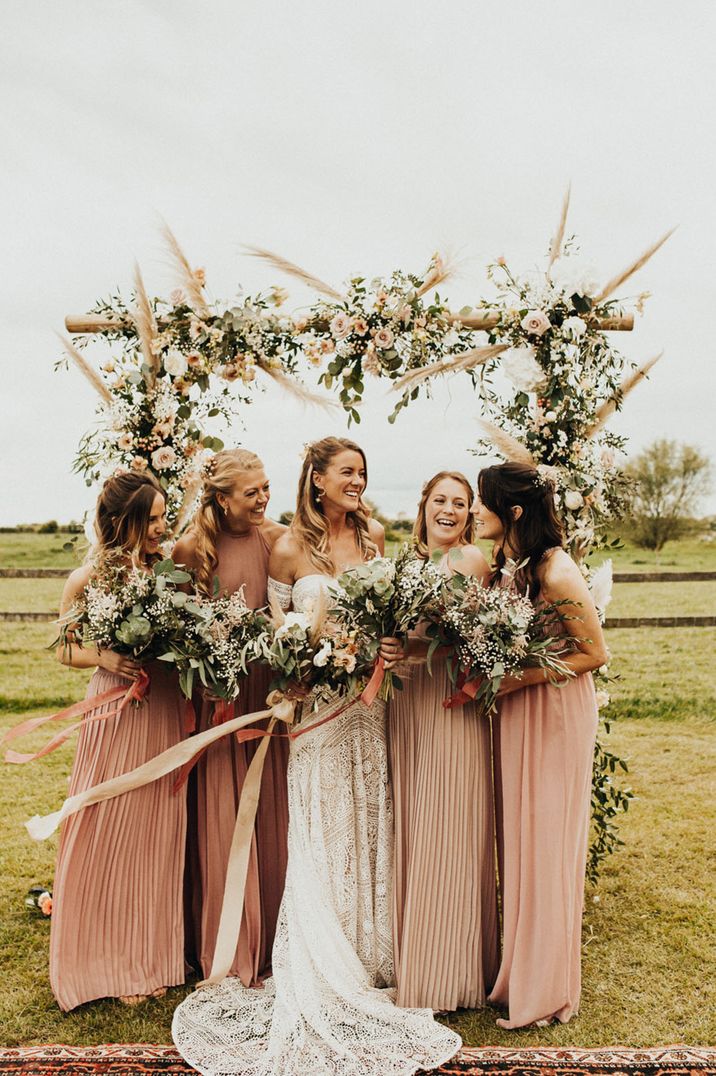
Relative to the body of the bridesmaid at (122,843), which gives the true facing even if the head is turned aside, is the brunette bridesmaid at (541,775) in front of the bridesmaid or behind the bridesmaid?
in front

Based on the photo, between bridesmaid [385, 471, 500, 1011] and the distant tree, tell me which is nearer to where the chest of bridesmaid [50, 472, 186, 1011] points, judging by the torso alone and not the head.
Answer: the bridesmaid

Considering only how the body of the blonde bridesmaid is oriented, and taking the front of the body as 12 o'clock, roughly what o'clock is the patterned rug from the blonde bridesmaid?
The patterned rug is roughly at 12 o'clock from the blonde bridesmaid.

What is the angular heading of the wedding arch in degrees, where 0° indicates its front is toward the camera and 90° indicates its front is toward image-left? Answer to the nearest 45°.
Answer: approximately 0°

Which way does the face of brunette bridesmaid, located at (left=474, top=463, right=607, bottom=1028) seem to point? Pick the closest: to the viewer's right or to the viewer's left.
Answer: to the viewer's left

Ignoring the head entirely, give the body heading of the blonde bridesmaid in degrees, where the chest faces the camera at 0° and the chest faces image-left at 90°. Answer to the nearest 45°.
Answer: approximately 315°

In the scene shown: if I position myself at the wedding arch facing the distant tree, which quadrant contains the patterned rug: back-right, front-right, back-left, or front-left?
back-right
